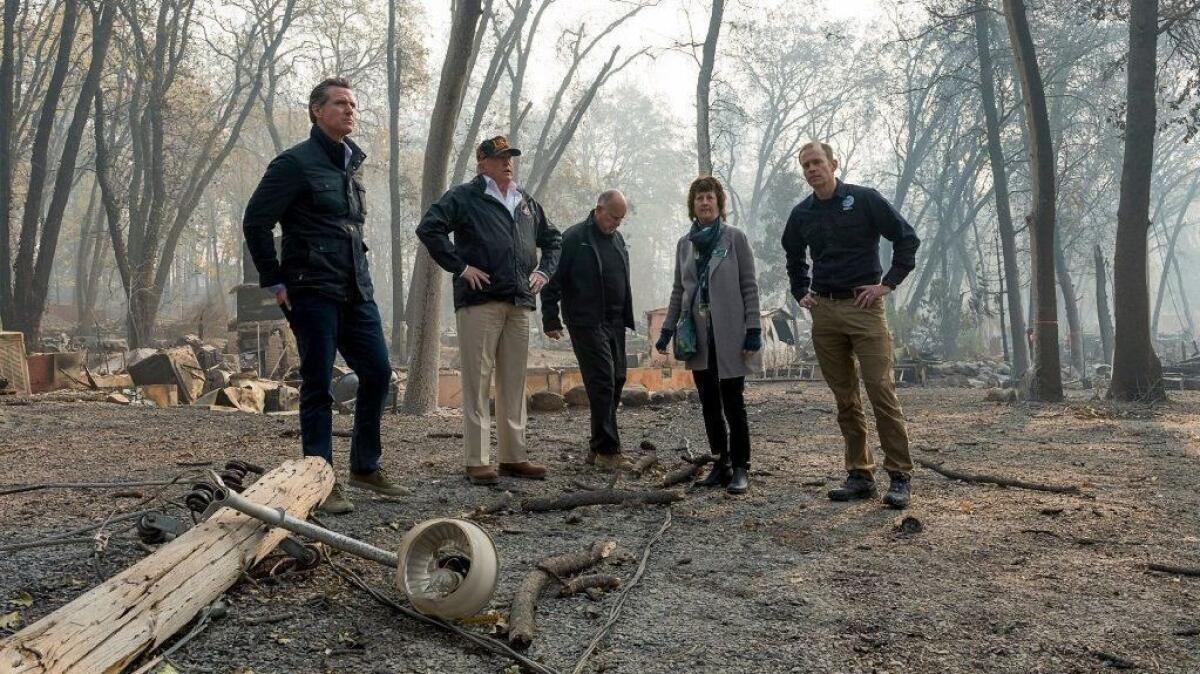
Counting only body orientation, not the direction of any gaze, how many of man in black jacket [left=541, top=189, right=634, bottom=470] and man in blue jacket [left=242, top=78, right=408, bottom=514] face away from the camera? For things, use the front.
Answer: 0

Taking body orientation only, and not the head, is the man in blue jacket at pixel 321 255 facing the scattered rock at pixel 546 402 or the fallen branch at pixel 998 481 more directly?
the fallen branch

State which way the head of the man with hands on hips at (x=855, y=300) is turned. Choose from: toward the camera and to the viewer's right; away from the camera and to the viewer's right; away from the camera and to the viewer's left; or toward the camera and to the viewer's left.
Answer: toward the camera and to the viewer's left

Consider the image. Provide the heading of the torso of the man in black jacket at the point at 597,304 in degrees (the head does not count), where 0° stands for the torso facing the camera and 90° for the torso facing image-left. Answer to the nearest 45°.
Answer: approximately 315°

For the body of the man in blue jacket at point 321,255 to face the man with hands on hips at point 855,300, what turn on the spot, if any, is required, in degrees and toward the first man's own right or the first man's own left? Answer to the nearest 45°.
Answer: approximately 45° to the first man's own left

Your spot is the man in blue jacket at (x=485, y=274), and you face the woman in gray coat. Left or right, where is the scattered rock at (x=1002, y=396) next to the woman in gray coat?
left

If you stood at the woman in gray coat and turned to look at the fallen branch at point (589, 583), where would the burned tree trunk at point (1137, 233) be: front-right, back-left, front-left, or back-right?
back-left

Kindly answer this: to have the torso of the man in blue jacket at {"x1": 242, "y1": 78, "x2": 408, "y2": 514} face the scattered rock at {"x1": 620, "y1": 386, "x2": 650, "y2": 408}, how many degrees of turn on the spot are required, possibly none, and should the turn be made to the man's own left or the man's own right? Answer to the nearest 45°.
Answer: approximately 90° to the man's own left

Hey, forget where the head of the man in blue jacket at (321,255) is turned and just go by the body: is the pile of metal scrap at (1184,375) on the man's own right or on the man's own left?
on the man's own left

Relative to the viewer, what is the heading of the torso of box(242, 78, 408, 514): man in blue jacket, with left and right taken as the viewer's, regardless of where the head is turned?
facing the viewer and to the right of the viewer

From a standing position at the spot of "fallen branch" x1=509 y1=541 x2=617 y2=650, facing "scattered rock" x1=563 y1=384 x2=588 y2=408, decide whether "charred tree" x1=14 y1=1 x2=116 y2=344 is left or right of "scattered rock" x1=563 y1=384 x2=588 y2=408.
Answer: left
